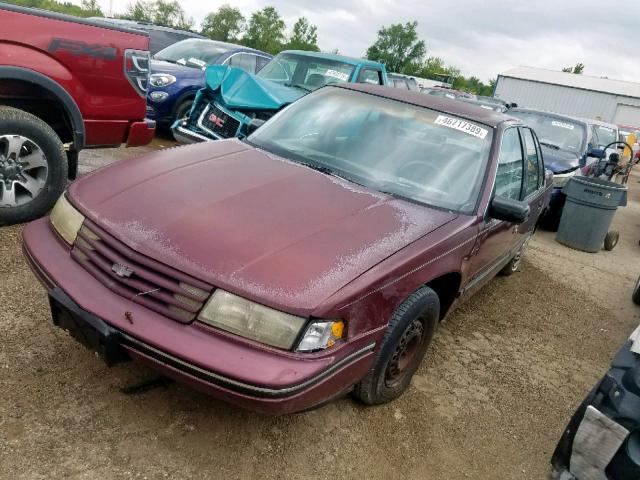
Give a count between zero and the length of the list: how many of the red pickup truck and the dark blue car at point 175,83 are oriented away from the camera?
0

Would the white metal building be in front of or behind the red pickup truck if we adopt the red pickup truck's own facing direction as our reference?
behind

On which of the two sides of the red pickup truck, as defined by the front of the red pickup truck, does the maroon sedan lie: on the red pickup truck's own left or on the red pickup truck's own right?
on the red pickup truck's own left

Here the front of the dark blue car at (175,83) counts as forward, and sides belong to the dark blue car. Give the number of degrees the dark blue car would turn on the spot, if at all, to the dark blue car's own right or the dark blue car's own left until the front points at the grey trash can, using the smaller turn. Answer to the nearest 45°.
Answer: approximately 90° to the dark blue car's own left

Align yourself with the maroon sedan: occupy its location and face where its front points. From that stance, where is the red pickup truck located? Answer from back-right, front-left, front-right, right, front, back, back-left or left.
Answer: right
